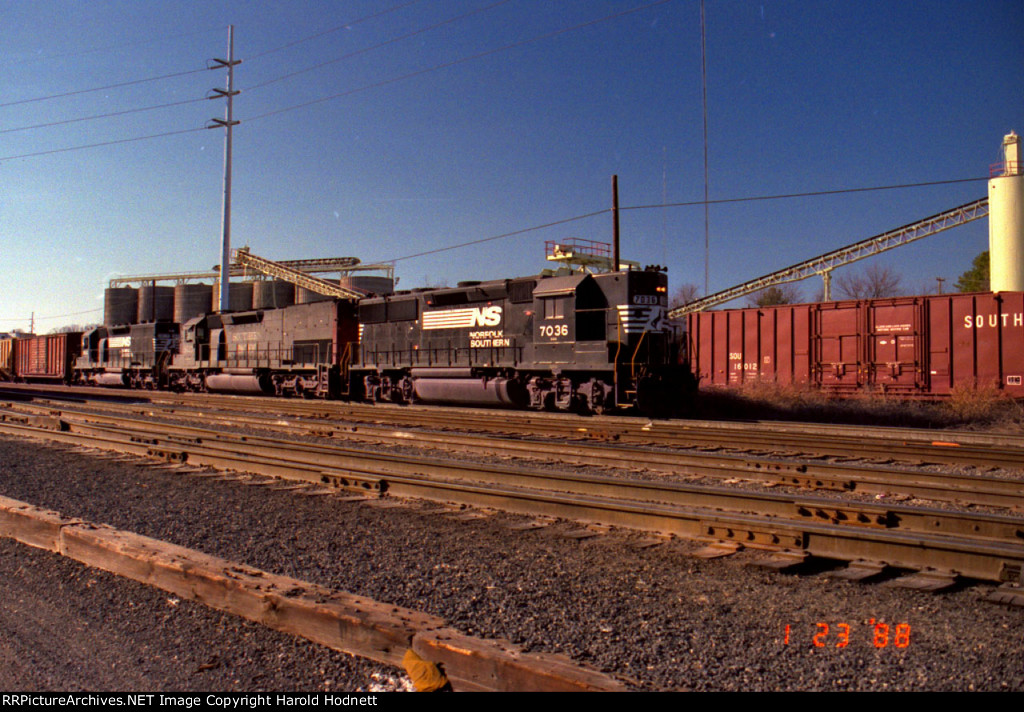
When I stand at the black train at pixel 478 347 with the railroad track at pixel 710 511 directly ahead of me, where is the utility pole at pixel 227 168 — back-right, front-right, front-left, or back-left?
back-right

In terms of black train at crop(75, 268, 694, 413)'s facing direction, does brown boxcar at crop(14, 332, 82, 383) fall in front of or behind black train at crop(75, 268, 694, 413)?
behind

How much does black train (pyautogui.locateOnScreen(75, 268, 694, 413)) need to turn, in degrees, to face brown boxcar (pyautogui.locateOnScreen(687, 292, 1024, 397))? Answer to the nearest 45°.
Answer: approximately 45° to its left

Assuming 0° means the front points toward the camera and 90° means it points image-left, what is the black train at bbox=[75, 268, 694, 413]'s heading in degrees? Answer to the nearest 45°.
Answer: approximately 315°

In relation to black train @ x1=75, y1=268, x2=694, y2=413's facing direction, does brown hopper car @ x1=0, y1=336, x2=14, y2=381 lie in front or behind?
behind

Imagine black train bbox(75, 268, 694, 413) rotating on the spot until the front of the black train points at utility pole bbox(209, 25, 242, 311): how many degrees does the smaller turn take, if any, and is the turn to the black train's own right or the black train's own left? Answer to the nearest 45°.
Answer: approximately 180°
